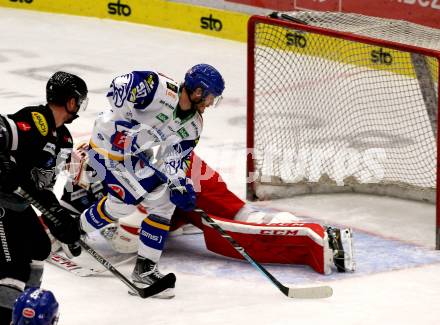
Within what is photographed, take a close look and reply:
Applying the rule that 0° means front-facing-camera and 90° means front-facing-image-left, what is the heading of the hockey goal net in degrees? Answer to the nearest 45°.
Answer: approximately 45°

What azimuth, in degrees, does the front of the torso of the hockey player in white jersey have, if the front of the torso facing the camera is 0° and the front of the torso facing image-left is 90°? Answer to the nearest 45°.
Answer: approximately 315°

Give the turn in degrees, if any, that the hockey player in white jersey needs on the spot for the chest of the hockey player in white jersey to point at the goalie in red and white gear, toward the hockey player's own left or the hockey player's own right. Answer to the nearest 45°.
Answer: approximately 45° to the hockey player's own left

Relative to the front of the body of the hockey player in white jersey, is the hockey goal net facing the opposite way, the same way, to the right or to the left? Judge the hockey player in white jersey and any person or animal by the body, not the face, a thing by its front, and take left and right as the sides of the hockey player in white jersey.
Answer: to the right

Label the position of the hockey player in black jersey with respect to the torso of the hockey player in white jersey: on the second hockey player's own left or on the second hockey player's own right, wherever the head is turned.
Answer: on the second hockey player's own right
